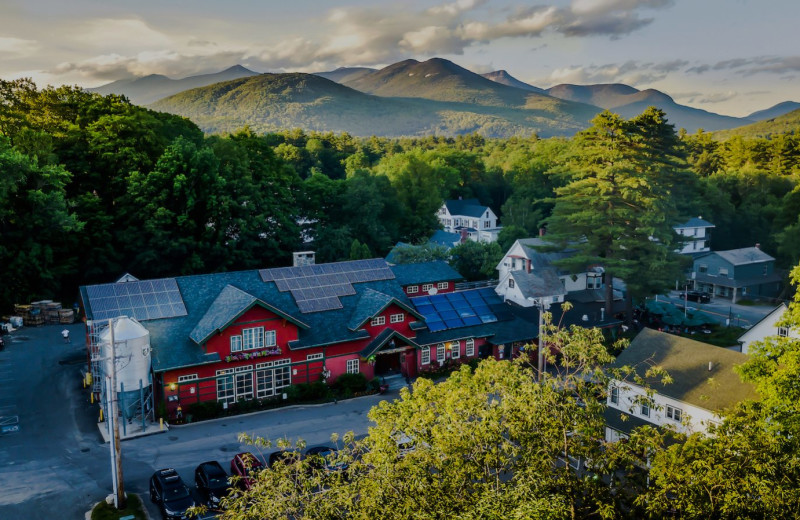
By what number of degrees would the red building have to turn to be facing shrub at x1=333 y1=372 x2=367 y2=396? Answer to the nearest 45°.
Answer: approximately 45° to its left

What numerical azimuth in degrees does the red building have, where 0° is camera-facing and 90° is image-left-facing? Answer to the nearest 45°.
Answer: approximately 315°

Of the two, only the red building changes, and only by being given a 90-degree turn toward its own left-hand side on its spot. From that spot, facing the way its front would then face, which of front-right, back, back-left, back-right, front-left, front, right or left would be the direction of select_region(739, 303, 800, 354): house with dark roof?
front-right

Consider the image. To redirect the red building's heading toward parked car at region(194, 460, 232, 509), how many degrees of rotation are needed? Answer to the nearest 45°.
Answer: approximately 45° to its right

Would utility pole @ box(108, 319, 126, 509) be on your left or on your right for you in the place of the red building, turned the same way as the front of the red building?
on your right

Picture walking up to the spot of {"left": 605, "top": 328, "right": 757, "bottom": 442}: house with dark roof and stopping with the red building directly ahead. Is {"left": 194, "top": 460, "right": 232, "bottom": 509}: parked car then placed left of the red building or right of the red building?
left

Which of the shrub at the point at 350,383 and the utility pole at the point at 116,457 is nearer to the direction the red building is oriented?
the shrub

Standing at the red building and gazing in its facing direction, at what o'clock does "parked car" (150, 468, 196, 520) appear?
The parked car is roughly at 2 o'clock from the red building.
